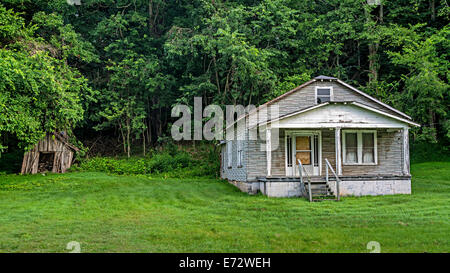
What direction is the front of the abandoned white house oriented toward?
toward the camera

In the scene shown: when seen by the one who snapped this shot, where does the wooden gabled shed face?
facing the viewer
